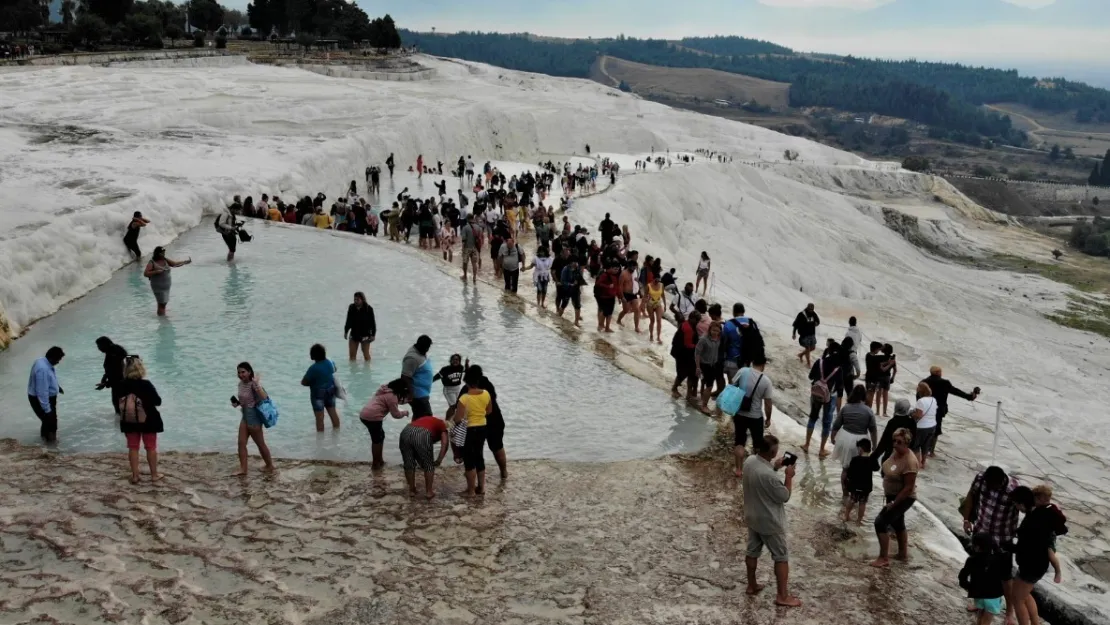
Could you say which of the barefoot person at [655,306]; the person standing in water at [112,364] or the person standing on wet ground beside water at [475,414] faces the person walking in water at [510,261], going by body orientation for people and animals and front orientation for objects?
the person standing on wet ground beside water at [475,414]

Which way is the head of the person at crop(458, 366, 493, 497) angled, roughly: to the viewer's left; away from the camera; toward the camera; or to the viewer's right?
away from the camera

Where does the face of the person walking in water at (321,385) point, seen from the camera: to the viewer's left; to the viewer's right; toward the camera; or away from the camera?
away from the camera

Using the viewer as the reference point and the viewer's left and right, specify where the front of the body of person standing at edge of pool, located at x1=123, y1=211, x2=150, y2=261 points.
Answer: facing to the right of the viewer

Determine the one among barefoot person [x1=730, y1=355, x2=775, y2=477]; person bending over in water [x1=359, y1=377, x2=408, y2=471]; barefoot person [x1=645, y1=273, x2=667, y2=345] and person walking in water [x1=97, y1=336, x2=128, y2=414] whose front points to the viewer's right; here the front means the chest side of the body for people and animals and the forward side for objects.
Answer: the person bending over in water

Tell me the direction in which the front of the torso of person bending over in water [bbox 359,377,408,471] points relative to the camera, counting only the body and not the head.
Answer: to the viewer's right

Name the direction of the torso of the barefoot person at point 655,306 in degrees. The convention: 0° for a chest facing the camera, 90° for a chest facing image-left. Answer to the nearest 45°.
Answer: approximately 0°

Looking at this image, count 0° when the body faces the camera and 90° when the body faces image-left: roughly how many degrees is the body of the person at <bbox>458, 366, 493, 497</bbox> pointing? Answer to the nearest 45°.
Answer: approximately 180°

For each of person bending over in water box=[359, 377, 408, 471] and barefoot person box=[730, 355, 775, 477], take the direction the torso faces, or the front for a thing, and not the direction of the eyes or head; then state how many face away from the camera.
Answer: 1

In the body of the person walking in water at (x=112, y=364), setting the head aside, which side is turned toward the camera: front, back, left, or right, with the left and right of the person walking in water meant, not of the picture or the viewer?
left

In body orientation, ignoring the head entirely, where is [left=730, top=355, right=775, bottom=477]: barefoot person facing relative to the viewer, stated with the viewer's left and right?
facing away from the viewer

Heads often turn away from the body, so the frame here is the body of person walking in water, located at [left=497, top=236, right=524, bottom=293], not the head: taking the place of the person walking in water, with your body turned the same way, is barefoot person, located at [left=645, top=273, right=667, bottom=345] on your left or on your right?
on your left
